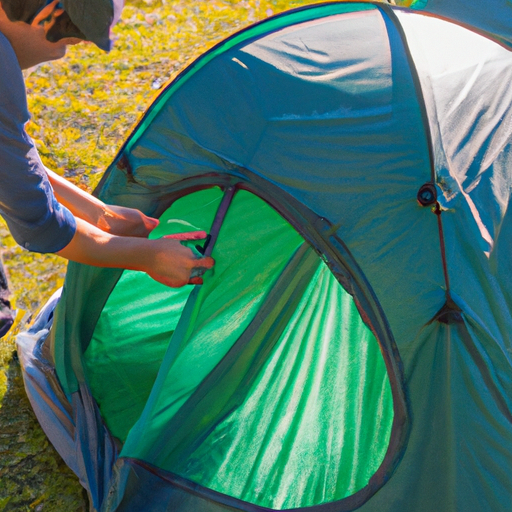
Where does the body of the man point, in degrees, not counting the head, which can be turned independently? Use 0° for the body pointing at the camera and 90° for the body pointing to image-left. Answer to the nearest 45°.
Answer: approximately 270°

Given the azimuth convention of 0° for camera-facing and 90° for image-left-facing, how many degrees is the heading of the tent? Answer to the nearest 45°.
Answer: approximately 45°
